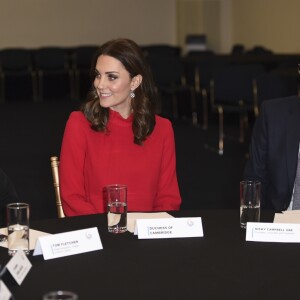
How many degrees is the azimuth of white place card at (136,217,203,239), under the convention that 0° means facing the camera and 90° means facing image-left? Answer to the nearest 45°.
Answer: approximately 0°

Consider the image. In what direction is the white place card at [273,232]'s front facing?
toward the camera

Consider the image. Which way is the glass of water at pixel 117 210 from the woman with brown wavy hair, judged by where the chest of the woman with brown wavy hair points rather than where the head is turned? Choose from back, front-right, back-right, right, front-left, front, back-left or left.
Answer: front

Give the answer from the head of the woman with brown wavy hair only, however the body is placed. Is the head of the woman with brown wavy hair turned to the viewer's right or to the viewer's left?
to the viewer's left
